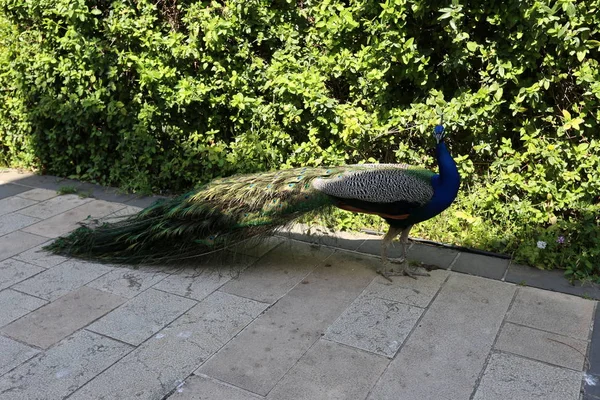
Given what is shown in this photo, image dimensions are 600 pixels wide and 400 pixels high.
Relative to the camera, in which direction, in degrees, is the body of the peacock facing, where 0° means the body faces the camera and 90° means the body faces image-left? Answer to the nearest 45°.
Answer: approximately 270°
